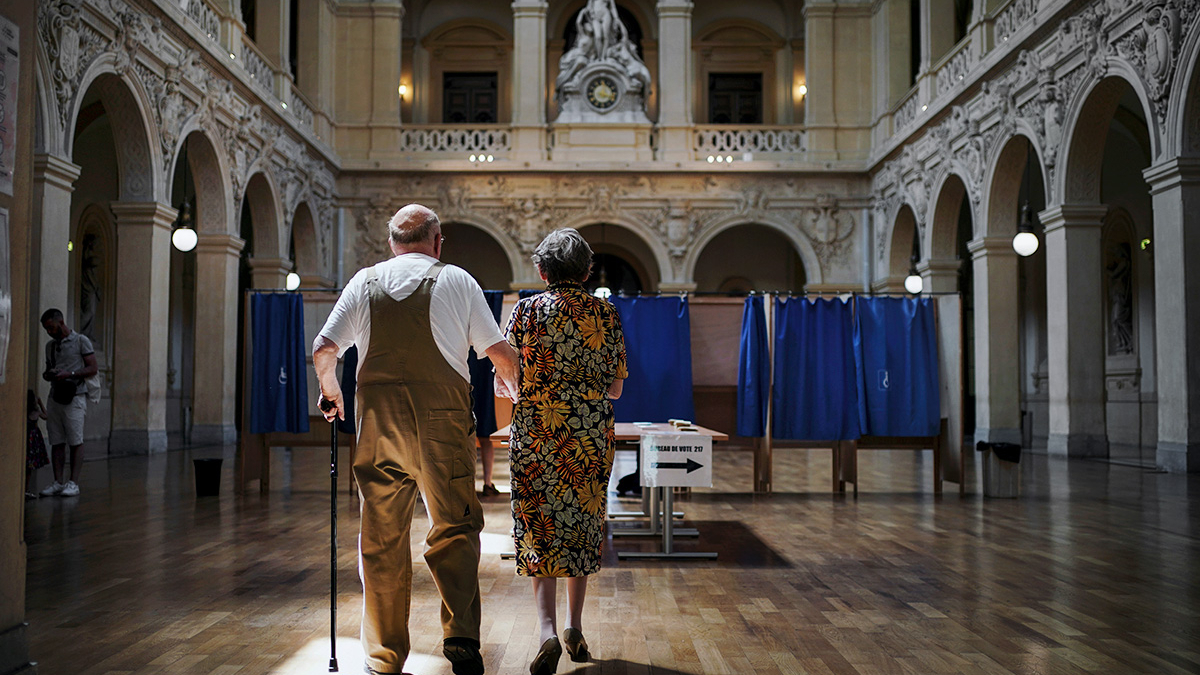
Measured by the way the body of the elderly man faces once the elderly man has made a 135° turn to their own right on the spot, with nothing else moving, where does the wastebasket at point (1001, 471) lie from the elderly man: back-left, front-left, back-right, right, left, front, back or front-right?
left

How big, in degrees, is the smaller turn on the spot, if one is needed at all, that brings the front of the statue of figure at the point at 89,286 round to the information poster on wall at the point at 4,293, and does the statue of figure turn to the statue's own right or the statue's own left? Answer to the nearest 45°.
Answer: approximately 90° to the statue's own right

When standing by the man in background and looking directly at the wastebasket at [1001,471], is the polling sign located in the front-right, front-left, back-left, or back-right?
front-right

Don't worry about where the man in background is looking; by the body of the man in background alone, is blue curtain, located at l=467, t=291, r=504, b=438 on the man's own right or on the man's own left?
on the man's own left

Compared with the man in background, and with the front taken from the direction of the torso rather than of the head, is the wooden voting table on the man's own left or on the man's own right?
on the man's own left

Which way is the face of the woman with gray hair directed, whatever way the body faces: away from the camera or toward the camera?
away from the camera

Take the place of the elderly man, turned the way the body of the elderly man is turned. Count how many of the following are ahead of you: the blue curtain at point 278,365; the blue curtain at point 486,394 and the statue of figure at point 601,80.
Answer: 3

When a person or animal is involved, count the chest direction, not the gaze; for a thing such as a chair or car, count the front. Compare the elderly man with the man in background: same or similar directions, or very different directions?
very different directions

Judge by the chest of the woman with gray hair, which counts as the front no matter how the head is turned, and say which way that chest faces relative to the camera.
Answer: away from the camera

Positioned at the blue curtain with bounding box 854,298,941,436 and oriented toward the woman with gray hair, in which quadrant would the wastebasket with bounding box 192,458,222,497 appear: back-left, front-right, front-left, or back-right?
front-right

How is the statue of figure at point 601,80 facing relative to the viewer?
toward the camera

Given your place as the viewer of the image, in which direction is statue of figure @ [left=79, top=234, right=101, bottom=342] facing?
facing to the right of the viewer

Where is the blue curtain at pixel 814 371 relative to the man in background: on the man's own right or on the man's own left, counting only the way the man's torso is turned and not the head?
on the man's own left

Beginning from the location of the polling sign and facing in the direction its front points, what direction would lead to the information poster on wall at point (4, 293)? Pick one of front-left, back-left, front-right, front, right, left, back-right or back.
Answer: front-right

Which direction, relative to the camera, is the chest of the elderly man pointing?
away from the camera

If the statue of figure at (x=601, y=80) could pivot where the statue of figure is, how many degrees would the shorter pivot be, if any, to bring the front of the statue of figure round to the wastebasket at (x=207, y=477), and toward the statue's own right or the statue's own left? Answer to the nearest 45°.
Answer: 0° — it already faces it

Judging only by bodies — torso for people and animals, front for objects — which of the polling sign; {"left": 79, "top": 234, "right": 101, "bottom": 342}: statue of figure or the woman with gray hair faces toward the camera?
the polling sign
